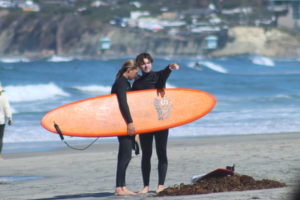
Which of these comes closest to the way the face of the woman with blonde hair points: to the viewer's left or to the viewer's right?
to the viewer's right

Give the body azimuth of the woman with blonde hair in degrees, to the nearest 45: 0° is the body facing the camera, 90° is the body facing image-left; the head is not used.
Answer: approximately 270°

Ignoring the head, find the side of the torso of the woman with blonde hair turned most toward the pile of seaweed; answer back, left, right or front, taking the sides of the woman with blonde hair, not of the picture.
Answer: front
